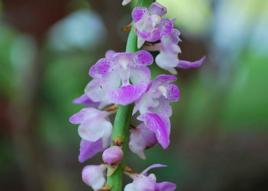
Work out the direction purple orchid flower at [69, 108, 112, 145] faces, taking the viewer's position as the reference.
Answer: facing to the left of the viewer
